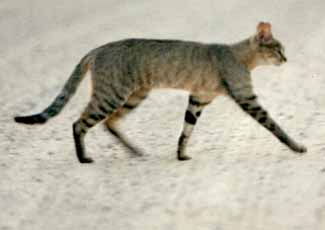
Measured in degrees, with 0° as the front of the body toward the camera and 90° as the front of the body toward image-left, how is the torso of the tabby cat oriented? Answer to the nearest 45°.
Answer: approximately 270°
